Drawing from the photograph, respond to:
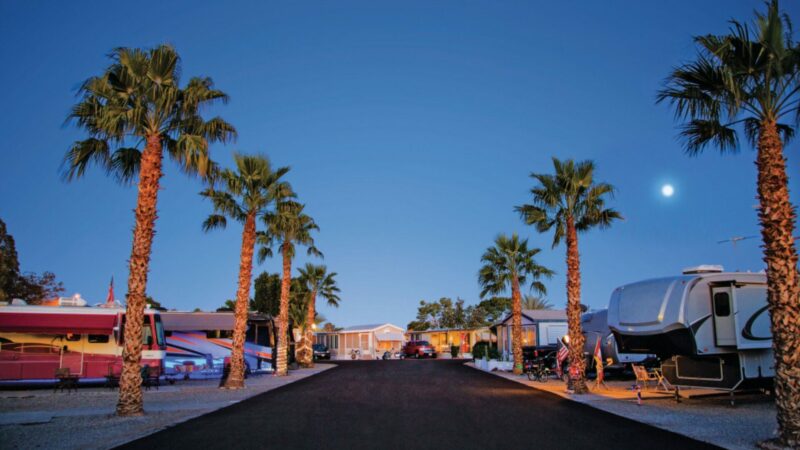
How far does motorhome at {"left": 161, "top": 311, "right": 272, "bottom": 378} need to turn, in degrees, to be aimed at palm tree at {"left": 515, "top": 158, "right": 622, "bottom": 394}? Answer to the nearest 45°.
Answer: approximately 45° to its right

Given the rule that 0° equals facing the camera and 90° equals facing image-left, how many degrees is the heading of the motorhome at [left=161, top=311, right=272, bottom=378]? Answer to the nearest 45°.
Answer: approximately 270°

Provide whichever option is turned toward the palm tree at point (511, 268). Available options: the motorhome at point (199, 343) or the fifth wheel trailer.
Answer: the motorhome

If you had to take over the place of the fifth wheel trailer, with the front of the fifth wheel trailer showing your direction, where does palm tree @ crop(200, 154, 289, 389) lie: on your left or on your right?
on your right

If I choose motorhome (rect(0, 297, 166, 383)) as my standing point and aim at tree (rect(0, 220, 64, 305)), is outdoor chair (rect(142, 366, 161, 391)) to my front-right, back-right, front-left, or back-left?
back-right

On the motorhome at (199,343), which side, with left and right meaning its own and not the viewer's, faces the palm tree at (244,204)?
right

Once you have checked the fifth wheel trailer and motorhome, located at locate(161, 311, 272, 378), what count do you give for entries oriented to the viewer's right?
1

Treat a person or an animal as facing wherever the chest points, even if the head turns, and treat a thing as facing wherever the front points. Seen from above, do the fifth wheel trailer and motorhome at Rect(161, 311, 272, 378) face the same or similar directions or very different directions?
very different directions

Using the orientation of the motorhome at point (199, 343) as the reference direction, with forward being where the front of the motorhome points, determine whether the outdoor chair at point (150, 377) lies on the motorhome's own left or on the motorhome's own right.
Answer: on the motorhome's own right

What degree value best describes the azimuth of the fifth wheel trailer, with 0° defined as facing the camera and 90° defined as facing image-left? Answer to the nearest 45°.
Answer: approximately 45°
